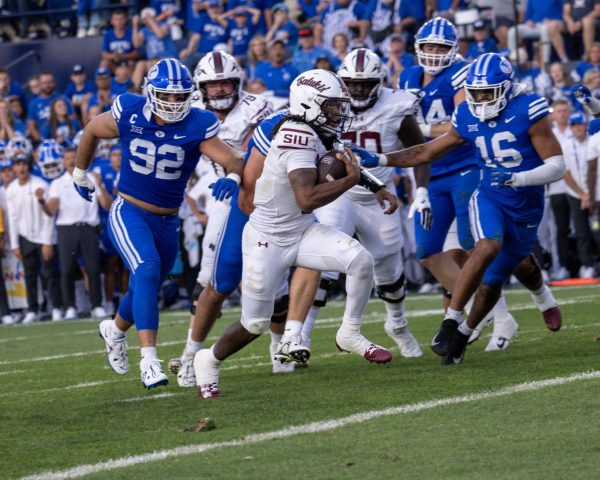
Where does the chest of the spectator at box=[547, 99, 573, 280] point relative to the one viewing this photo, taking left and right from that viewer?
facing the viewer

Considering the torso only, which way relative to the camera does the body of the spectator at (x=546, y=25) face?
toward the camera

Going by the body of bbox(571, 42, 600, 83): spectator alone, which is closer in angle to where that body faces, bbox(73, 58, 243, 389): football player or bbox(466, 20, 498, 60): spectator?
the football player

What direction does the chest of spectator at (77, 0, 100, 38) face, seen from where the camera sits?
toward the camera

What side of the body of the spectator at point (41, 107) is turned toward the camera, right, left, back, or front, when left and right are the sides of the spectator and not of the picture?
front

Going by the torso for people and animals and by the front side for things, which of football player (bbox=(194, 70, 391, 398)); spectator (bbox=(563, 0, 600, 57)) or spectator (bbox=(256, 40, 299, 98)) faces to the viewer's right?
the football player

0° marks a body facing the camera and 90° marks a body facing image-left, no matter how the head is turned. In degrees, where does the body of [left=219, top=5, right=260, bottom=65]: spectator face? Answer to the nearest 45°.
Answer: approximately 0°

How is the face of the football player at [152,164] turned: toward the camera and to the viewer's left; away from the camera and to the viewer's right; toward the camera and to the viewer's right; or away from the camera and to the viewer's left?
toward the camera and to the viewer's right

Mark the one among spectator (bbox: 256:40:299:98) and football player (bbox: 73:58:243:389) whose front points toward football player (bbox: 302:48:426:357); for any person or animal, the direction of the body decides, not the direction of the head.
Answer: the spectator
